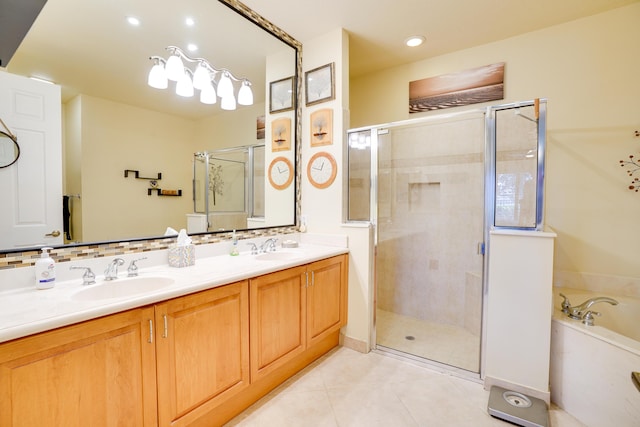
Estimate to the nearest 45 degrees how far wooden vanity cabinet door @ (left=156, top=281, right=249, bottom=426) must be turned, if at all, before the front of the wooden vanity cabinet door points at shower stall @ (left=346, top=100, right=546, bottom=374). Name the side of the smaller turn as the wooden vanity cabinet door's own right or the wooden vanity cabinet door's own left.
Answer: approximately 45° to the wooden vanity cabinet door's own left

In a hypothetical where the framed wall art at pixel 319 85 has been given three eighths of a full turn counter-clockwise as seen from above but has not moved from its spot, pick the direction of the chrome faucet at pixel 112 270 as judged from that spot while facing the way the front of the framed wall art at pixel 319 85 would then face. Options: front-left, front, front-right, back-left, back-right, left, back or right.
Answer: back-right

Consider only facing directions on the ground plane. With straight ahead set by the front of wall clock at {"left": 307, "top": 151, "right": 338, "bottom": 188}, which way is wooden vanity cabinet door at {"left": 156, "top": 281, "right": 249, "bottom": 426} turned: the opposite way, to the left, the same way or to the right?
to the left

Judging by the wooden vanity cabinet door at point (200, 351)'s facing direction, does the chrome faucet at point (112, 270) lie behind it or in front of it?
behind

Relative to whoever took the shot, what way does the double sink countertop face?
facing the viewer and to the right of the viewer

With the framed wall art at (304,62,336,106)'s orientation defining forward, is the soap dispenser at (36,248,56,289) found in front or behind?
in front

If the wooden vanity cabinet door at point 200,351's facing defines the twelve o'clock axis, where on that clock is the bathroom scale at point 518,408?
The bathroom scale is roughly at 11 o'clock from the wooden vanity cabinet door.

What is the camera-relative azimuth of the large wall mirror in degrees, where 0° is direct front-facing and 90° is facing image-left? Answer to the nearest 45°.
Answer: approximately 315°

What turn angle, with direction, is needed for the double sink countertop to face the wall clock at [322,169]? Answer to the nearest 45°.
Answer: approximately 90° to its left
